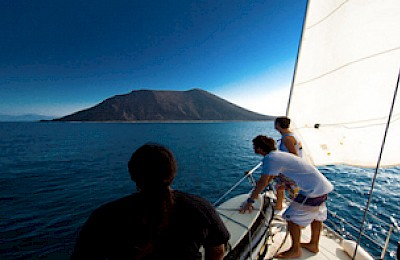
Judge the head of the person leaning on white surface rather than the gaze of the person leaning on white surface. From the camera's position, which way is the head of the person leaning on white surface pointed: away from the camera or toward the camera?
away from the camera

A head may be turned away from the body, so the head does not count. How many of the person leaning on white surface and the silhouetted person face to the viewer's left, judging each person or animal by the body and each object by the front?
1

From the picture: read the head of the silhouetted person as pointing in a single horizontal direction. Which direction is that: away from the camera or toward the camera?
away from the camera

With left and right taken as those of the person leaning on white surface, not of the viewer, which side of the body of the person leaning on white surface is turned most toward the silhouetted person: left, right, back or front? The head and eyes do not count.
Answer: left

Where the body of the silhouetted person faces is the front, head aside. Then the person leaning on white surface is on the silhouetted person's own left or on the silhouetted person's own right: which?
on the silhouetted person's own right

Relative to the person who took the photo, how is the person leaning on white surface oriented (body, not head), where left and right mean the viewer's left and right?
facing to the left of the viewer

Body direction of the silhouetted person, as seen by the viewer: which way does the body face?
away from the camera
